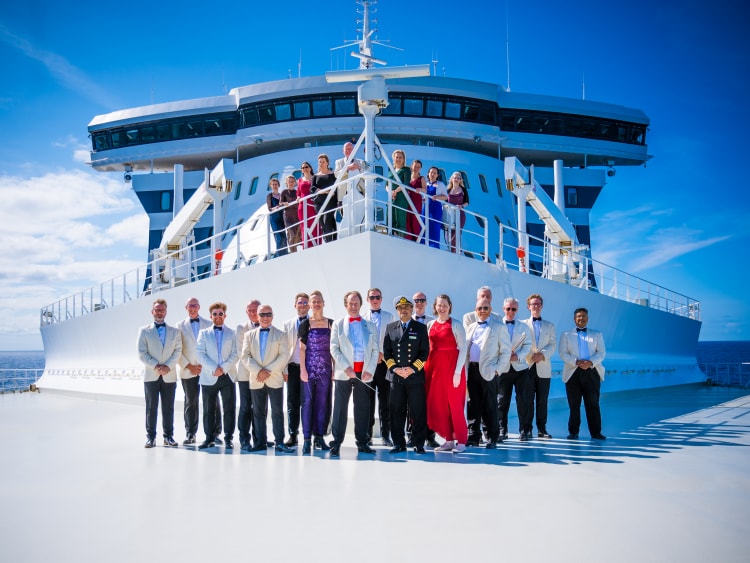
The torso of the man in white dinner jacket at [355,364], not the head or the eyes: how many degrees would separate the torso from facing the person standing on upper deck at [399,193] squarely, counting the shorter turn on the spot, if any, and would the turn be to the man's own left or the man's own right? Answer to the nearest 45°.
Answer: approximately 180°

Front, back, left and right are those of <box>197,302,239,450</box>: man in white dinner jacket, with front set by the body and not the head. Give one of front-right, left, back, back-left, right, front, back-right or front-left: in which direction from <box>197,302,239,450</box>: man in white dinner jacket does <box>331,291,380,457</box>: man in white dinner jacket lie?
front-left

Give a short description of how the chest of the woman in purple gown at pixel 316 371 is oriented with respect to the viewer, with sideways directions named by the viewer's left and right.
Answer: facing the viewer

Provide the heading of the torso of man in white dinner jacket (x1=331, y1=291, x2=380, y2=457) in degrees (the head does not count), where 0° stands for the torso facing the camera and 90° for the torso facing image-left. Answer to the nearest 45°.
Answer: approximately 0°

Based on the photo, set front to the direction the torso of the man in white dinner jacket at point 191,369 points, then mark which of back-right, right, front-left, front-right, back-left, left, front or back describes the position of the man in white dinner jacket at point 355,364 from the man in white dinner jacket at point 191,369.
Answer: front-left

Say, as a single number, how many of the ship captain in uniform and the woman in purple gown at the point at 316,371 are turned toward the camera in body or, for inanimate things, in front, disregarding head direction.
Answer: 2

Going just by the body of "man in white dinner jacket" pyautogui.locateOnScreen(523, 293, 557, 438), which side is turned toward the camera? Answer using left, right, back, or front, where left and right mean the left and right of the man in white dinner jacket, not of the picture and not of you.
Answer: front

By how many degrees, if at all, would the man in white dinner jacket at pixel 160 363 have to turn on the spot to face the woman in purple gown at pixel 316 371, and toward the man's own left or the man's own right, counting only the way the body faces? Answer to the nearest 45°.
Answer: approximately 45° to the man's own left

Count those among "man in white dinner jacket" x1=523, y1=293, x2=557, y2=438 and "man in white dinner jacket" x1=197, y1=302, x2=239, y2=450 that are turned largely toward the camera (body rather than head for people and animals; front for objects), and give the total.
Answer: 2

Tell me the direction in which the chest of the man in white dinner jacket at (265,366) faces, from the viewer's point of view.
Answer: toward the camera

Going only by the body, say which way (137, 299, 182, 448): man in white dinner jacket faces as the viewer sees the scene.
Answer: toward the camera
